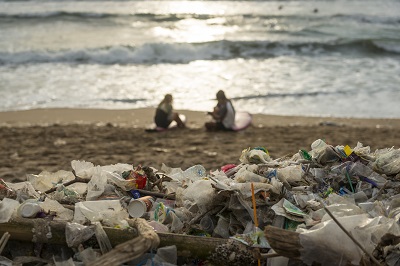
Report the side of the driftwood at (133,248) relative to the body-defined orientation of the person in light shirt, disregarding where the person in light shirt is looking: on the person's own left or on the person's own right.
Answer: on the person's own left

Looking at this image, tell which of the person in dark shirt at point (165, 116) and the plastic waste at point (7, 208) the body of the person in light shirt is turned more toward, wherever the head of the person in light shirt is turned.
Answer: the person in dark shirt

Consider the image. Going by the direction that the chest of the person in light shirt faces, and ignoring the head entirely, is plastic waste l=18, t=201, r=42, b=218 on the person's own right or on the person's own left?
on the person's own left

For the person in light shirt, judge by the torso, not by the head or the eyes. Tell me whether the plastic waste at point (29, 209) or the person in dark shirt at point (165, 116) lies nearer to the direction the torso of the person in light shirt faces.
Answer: the person in dark shirt

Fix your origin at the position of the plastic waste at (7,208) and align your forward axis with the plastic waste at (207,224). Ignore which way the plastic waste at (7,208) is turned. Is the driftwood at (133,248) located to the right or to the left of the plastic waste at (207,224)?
right

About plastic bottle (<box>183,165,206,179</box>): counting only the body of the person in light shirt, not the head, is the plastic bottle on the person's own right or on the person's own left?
on the person's own left

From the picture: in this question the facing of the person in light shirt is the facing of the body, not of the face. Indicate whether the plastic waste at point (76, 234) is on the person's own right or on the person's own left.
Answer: on the person's own left

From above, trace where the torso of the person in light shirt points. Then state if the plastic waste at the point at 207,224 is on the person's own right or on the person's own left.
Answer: on the person's own left

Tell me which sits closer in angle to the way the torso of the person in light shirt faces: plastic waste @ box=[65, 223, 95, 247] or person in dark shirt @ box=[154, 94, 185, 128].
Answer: the person in dark shirt
